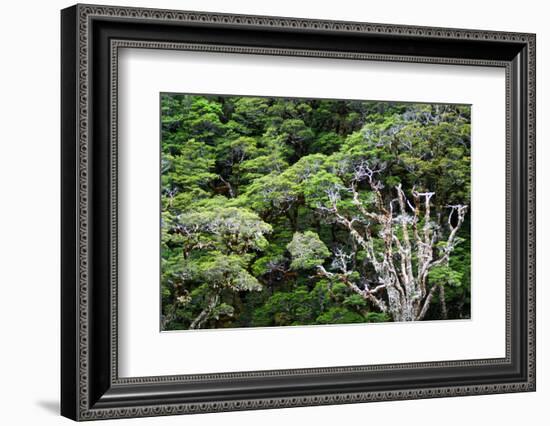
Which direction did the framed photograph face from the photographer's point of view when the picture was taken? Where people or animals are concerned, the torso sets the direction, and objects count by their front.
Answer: facing the viewer and to the right of the viewer
